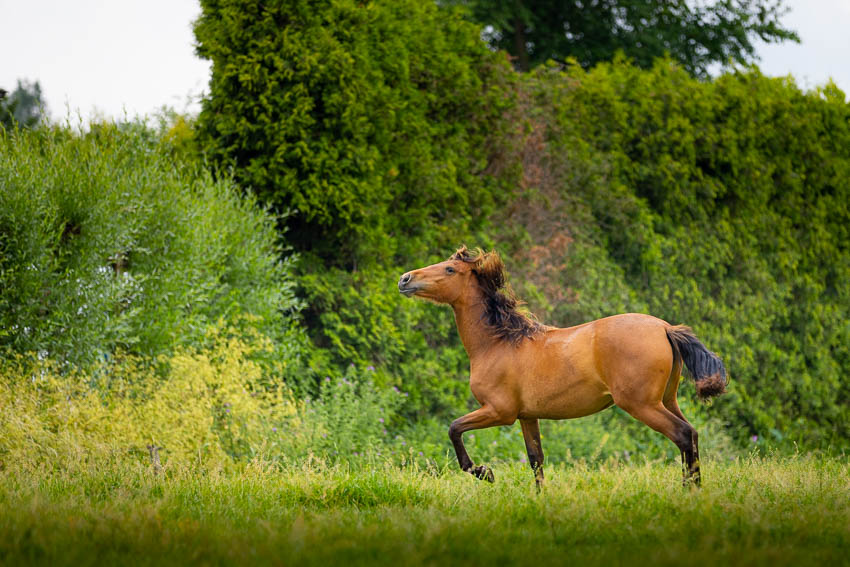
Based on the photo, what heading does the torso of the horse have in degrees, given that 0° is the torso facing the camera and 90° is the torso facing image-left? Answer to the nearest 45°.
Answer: approximately 90°

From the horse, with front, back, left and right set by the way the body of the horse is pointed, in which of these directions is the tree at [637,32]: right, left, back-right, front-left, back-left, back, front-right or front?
right

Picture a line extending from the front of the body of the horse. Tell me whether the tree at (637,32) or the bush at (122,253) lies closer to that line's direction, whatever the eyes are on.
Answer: the bush

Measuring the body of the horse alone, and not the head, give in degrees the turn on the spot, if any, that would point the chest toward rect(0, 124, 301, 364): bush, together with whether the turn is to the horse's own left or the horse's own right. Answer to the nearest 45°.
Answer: approximately 45° to the horse's own right
